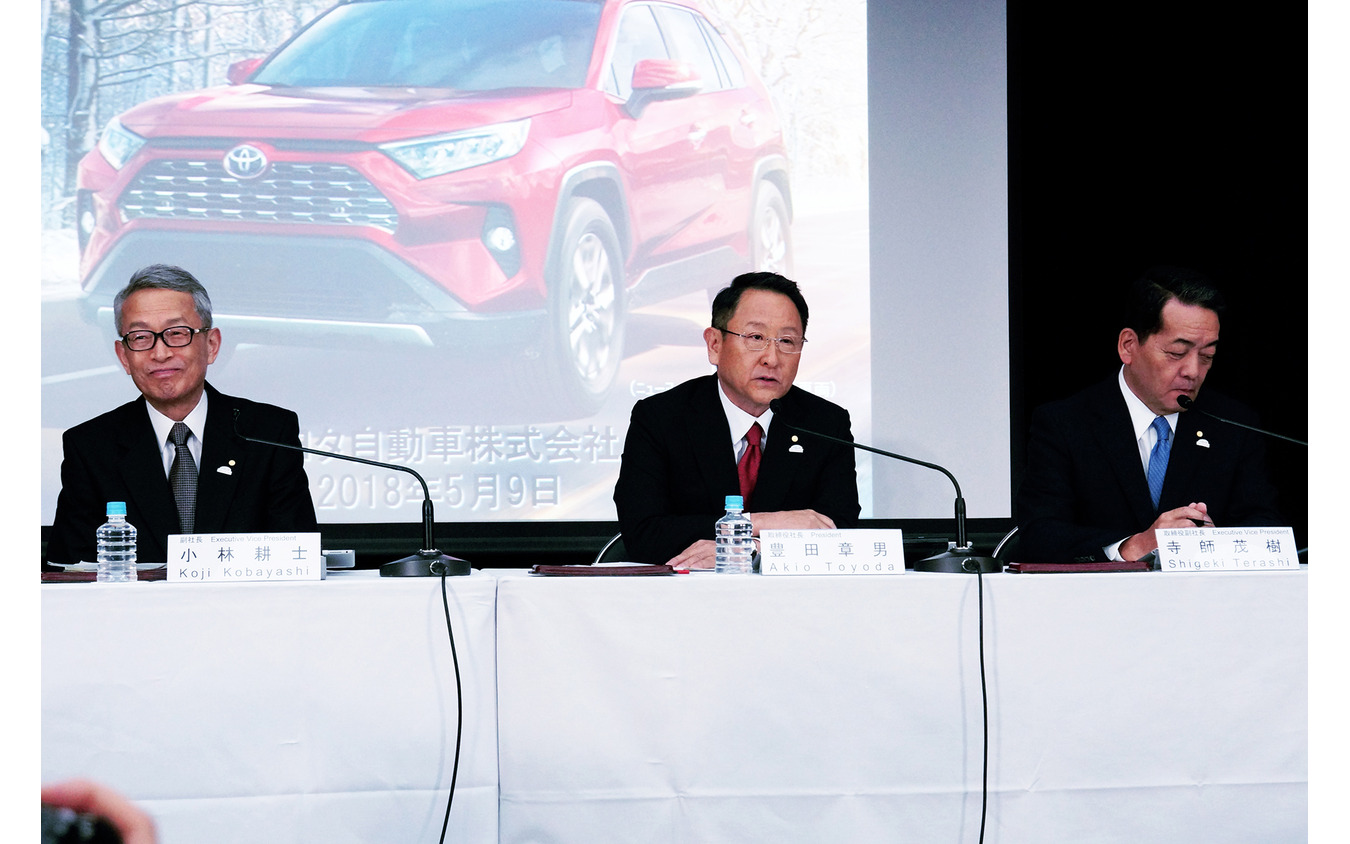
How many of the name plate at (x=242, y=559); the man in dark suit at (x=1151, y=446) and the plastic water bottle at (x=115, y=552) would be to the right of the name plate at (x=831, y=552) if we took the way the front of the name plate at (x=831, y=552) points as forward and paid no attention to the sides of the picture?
2

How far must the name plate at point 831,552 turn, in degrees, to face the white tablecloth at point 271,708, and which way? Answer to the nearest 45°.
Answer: approximately 90° to its right

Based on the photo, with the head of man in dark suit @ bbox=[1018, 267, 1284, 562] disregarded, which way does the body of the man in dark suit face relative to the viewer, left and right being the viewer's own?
facing the viewer and to the right of the viewer

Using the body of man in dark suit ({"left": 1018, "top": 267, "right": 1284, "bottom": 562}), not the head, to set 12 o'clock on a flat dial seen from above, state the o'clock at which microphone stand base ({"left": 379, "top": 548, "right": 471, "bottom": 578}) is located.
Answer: The microphone stand base is roughly at 3 o'clock from the man in dark suit.

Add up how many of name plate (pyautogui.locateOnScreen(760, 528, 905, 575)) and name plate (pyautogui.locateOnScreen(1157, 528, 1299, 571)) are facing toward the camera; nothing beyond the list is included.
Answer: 2

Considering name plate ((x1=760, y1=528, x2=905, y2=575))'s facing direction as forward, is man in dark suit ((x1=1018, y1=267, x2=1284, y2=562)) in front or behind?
behind

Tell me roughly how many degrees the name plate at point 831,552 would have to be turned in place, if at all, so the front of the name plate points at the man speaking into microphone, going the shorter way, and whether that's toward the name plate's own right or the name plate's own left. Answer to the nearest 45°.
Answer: approximately 180°

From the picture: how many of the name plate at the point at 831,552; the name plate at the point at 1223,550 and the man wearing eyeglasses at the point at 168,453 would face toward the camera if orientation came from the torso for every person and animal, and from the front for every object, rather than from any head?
3
